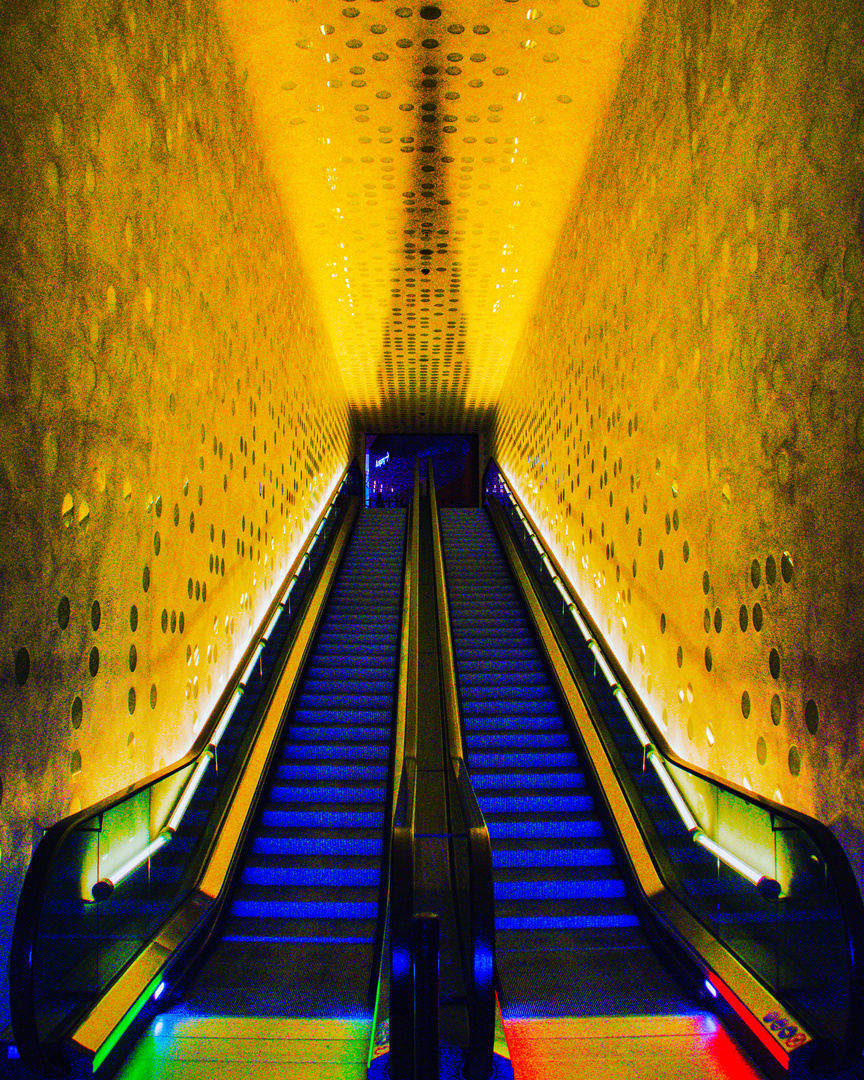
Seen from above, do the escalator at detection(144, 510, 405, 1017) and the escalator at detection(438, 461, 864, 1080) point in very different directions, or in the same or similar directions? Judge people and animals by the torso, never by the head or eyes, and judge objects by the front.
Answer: same or similar directions

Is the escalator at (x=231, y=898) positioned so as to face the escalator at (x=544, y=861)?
no

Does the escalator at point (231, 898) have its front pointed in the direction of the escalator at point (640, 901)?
no
